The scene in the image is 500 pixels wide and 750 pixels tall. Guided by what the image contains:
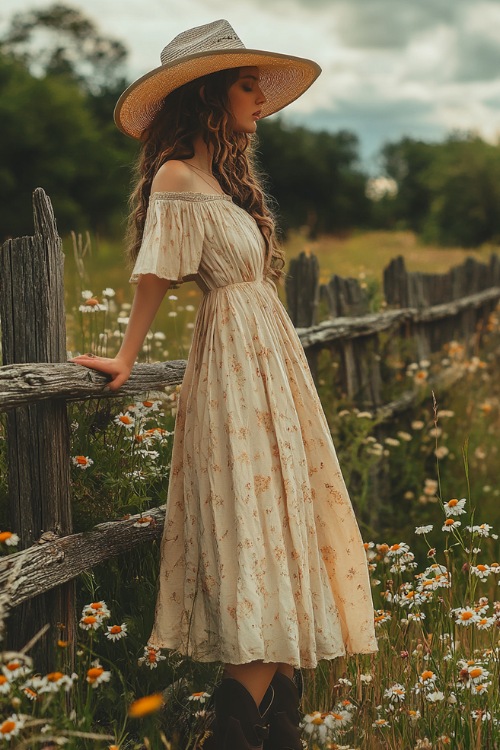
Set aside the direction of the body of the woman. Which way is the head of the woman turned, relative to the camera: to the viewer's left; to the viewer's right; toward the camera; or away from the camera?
to the viewer's right

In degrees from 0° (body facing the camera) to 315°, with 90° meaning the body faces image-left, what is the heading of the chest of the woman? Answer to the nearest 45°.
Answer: approximately 270°

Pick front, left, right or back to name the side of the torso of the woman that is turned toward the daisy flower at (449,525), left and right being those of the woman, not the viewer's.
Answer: front

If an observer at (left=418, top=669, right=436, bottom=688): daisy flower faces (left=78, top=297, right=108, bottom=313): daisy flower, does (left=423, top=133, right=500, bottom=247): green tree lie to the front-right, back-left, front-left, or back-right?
front-right

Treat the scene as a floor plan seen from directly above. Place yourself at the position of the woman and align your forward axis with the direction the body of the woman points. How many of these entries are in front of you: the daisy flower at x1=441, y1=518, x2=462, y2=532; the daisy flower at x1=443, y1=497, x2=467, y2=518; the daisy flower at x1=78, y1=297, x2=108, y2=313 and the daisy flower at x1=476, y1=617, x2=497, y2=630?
3

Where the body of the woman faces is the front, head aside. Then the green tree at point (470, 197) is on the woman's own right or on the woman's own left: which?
on the woman's own left

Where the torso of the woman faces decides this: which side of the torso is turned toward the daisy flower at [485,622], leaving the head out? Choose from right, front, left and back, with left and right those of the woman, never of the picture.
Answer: front

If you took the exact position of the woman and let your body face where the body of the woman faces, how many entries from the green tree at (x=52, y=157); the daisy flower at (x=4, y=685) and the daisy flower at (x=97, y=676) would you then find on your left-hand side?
1

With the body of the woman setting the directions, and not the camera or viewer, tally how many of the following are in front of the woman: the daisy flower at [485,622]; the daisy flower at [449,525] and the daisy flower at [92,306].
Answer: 2

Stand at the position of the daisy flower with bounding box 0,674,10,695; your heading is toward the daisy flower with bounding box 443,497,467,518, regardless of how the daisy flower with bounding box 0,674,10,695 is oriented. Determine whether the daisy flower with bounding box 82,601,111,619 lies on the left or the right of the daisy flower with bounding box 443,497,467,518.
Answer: left
